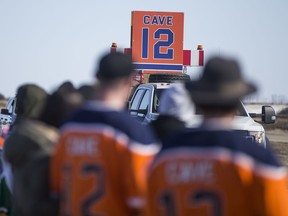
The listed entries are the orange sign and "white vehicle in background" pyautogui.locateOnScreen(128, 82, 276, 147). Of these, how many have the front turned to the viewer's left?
0

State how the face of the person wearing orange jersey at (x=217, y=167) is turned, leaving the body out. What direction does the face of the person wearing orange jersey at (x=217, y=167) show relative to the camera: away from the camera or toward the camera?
away from the camera

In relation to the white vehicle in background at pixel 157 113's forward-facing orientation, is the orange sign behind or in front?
behind

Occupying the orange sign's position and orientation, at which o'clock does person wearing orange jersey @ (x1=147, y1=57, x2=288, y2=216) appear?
The person wearing orange jersey is roughly at 12 o'clock from the orange sign.

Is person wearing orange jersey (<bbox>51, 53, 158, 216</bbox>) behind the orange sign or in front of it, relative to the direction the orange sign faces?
in front

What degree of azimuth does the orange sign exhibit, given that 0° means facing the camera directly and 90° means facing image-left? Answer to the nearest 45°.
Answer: approximately 0°

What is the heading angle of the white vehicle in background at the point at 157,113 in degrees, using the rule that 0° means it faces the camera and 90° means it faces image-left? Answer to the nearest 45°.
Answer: approximately 315°

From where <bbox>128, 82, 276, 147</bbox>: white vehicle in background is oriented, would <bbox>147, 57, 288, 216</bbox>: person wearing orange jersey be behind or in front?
in front
